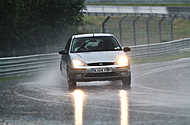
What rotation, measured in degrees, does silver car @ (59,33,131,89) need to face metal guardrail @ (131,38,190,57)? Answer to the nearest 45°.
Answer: approximately 180°

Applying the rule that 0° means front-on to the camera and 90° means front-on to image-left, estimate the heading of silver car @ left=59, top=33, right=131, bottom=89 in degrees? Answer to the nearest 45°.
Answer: approximately 0°

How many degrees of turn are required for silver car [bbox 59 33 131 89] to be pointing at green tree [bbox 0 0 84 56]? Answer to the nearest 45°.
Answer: approximately 180°
